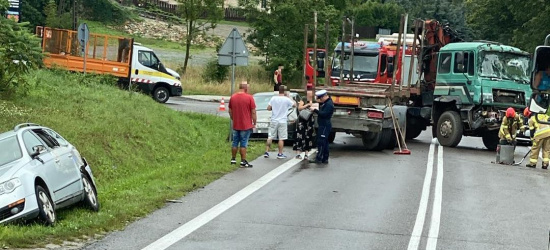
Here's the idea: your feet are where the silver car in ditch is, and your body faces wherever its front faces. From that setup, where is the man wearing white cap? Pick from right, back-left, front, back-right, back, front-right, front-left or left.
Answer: back

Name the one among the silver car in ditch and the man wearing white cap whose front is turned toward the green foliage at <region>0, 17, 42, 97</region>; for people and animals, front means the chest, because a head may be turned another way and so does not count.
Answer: the man wearing white cap

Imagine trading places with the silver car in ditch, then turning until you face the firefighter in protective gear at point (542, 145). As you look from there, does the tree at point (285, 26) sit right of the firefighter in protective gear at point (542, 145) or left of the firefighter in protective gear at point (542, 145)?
left

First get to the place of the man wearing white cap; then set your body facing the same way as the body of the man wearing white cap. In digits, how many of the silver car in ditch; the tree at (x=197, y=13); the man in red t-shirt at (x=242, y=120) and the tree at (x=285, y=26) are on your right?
2

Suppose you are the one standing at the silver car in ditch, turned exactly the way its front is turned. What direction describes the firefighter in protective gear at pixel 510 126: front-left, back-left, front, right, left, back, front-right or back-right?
back

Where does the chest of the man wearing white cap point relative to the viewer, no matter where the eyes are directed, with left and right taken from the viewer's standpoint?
facing to the left of the viewer

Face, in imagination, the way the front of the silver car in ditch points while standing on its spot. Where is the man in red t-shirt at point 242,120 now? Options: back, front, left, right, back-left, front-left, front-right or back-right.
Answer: back

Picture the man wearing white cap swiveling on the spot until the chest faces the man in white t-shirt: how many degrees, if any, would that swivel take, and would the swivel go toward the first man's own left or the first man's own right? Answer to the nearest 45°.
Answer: approximately 45° to the first man's own right

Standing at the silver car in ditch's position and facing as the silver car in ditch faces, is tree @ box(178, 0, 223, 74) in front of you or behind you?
behind

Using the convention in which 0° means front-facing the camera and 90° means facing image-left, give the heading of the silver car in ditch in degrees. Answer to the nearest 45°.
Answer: approximately 45°

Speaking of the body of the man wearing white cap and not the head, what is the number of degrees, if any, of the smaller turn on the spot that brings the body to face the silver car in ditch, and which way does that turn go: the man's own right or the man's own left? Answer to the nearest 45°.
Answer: approximately 45° to the man's own left

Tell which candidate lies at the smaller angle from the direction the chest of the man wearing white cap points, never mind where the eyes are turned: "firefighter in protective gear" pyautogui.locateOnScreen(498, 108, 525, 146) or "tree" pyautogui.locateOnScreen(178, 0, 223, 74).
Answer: the tree
